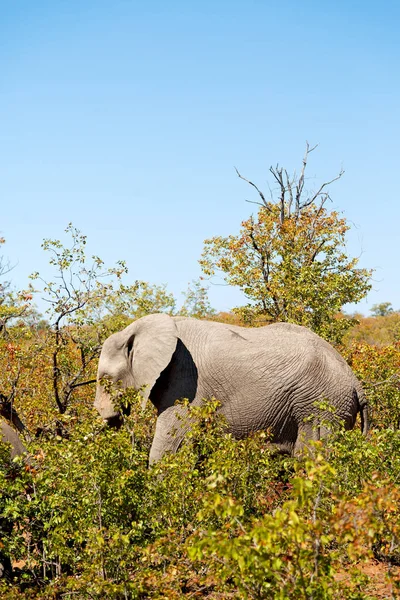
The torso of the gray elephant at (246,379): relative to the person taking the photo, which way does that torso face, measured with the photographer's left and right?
facing to the left of the viewer
